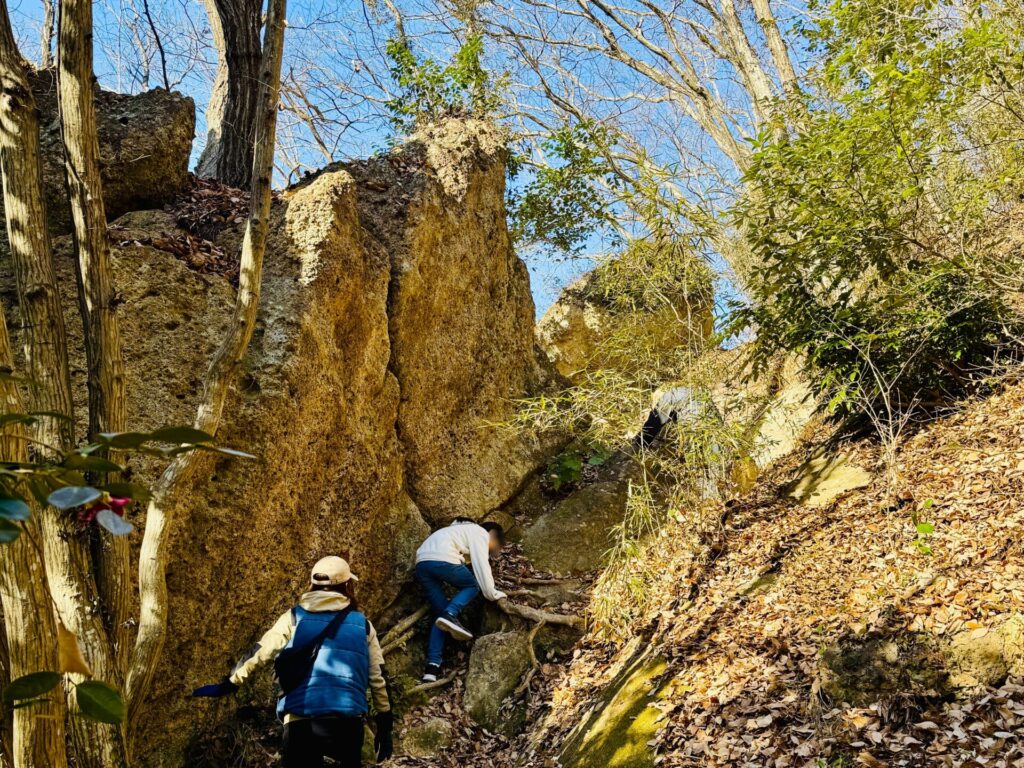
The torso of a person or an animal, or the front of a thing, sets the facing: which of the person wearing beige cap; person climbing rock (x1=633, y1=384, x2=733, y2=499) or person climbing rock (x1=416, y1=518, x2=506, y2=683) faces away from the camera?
the person wearing beige cap

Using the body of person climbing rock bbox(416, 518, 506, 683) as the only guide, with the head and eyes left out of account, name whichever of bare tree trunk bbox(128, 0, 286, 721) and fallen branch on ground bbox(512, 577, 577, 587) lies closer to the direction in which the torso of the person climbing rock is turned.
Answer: the fallen branch on ground

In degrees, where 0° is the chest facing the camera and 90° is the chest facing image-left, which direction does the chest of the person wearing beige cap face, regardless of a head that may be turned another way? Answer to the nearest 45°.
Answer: approximately 180°

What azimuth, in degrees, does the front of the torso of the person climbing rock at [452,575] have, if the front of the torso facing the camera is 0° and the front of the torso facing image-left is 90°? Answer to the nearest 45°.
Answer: approximately 270°

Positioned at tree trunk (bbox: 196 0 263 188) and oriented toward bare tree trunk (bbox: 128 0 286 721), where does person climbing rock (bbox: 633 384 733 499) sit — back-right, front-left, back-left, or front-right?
front-left

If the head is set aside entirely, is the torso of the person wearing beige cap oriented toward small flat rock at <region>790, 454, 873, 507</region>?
no
